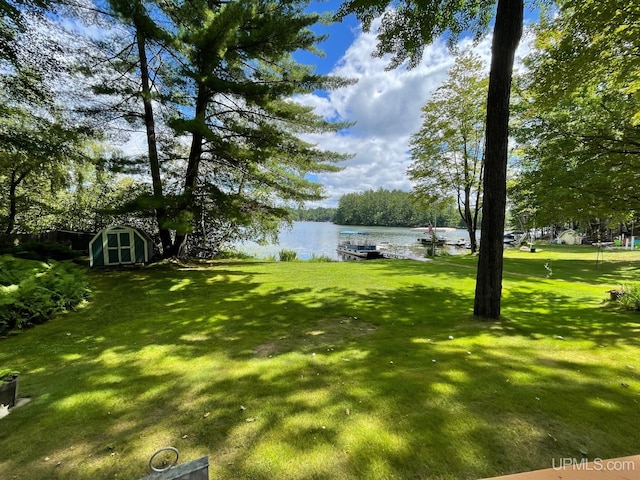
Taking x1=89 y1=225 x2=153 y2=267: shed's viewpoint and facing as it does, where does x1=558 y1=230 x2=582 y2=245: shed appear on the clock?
x1=558 y1=230 x2=582 y2=245: shed is roughly at 9 o'clock from x1=89 y1=225 x2=153 y2=267: shed.

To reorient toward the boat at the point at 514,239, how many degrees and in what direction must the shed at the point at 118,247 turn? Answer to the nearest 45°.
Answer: approximately 90° to its left

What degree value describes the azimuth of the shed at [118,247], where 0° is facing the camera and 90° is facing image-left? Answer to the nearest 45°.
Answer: approximately 0°

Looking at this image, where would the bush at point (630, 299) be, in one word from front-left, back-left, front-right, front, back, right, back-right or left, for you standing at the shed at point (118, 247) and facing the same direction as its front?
front-left

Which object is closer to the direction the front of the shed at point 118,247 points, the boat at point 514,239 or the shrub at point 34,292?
the shrub

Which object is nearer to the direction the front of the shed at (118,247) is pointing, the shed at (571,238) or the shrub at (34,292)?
the shrub

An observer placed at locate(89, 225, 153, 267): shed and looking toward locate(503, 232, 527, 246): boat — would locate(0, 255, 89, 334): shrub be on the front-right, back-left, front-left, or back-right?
back-right

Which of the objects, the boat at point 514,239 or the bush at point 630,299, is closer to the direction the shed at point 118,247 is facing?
the bush

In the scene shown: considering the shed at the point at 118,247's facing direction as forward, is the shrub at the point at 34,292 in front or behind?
in front
